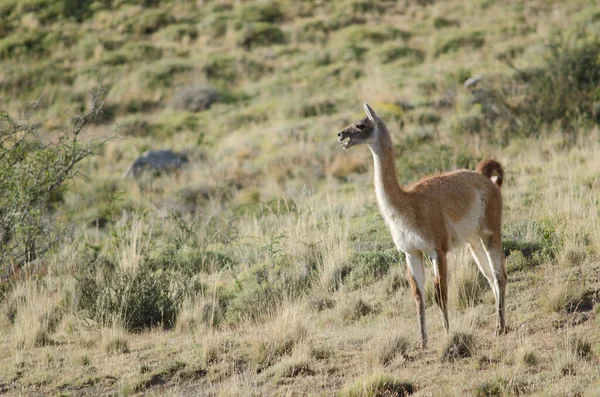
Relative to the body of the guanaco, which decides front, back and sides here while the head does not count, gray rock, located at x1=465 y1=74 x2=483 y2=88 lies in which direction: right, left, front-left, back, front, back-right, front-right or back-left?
back-right

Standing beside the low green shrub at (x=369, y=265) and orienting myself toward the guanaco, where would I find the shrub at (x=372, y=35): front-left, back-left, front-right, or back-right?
back-left

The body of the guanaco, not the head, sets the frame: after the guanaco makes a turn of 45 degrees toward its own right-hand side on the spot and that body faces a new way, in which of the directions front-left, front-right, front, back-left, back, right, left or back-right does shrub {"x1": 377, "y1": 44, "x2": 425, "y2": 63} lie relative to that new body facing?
right

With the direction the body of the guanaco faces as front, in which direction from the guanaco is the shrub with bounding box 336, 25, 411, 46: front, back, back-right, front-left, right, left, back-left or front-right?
back-right

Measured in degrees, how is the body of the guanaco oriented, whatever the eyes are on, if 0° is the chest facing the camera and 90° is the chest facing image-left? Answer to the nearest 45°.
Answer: approximately 45°

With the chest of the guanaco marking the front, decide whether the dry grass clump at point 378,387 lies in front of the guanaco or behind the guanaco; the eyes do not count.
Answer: in front

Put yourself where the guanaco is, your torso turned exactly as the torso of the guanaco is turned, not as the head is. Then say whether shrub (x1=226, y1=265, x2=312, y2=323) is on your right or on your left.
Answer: on your right

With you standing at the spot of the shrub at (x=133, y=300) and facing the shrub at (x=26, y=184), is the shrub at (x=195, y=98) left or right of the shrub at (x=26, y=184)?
right

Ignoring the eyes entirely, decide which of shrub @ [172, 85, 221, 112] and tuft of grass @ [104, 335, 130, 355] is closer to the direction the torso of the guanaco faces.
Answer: the tuft of grass

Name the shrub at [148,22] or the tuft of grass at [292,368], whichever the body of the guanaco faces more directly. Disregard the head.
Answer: the tuft of grass

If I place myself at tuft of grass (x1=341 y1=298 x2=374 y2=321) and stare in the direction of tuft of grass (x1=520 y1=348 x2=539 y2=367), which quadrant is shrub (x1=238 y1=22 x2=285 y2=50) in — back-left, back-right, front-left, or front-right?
back-left
